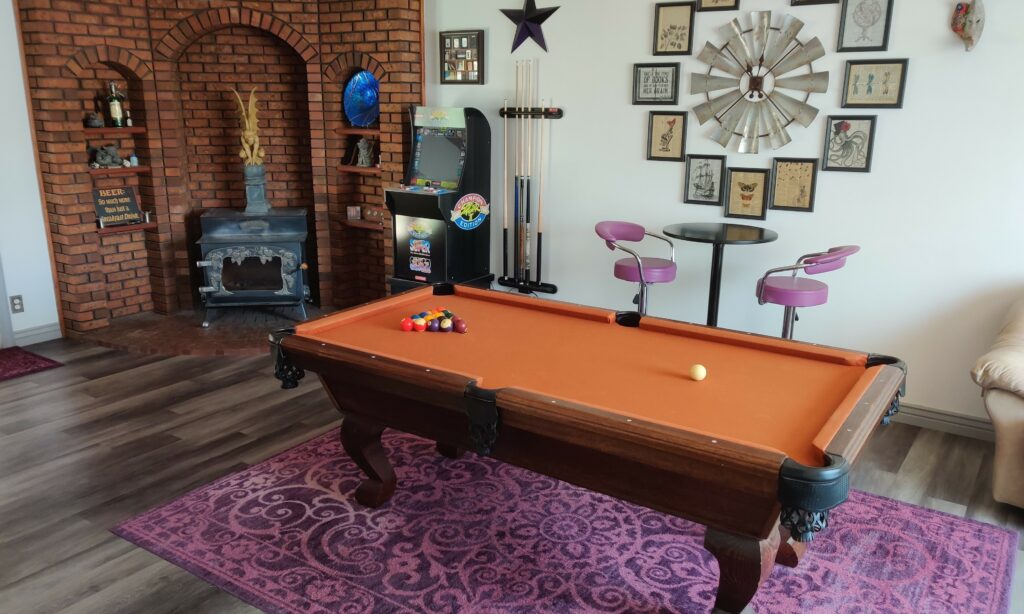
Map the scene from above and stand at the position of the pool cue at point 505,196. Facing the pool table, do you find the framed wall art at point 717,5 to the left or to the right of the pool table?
left

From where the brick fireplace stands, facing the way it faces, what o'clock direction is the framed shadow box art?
The framed shadow box art is roughly at 10 o'clock from the brick fireplace.

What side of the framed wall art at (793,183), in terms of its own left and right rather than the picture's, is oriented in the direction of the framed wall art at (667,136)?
right

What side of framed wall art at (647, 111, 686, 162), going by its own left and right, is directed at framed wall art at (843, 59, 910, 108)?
left

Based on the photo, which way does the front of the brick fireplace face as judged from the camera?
facing the viewer

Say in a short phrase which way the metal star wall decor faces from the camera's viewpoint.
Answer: facing the viewer and to the left of the viewer

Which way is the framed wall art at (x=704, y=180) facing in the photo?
toward the camera

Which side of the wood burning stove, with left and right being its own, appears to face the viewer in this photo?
front

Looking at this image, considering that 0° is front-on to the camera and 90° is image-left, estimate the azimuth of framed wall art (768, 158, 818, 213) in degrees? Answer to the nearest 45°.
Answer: approximately 0°

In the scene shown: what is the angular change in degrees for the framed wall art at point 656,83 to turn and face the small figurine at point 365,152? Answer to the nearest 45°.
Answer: approximately 90° to its right

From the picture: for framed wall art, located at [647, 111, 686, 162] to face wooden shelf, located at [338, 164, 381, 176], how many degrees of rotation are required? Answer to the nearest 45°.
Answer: approximately 90° to its right

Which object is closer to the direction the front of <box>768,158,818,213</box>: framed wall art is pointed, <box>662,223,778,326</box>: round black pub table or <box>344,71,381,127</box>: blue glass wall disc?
the round black pub table
